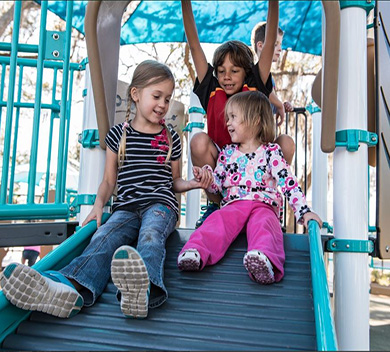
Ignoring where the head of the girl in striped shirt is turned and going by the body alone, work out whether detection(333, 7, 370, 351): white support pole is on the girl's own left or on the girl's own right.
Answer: on the girl's own left

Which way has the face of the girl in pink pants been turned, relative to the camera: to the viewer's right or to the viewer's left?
to the viewer's left

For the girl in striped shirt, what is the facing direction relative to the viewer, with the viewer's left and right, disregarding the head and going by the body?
facing the viewer

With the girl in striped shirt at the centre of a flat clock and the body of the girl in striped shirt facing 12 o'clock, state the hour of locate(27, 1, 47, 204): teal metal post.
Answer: The teal metal post is roughly at 4 o'clock from the girl in striped shirt.

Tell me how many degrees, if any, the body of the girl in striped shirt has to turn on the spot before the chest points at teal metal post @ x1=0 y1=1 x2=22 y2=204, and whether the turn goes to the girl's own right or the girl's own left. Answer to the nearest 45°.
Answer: approximately 135° to the girl's own right

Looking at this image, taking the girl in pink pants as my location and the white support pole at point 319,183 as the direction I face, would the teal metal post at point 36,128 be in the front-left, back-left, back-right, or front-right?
back-left

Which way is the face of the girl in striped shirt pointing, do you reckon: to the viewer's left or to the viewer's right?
to the viewer's right

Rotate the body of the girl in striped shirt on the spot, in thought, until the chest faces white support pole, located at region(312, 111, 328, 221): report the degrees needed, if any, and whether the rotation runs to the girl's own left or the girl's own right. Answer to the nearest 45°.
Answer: approximately 135° to the girl's own left

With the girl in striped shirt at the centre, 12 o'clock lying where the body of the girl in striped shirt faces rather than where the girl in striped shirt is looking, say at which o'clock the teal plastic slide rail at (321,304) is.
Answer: The teal plastic slide rail is roughly at 11 o'clock from the girl in striped shirt.
